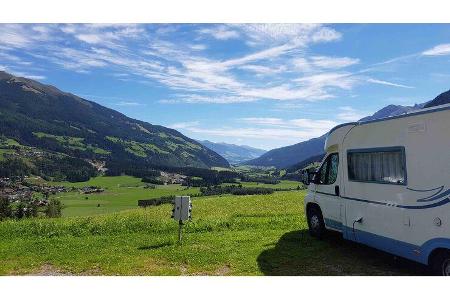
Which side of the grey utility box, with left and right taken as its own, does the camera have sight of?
front

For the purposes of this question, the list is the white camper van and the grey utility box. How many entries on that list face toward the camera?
1

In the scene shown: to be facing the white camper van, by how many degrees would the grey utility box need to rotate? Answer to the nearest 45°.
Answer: approximately 45° to its left

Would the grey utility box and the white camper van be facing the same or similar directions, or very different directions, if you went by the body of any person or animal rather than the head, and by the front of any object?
very different directions

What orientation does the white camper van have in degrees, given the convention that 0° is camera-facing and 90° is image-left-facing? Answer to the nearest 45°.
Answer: approximately 135°

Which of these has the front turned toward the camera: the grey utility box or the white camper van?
the grey utility box

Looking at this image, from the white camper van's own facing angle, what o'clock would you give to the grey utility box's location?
The grey utility box is roughly at 11 o'clock from the white camper van.
